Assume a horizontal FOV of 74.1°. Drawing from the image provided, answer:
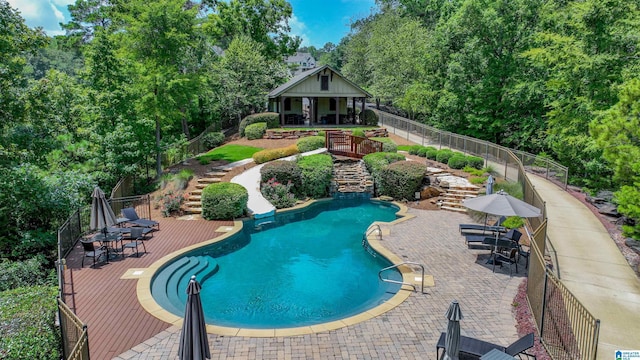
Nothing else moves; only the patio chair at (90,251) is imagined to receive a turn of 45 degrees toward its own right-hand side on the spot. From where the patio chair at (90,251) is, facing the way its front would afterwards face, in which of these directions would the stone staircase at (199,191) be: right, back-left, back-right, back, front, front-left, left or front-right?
front-left

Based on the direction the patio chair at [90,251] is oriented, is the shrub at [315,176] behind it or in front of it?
in front

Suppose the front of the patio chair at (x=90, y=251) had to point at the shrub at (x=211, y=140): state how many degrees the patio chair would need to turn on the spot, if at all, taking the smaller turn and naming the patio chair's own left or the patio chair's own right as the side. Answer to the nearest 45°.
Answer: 0° — it already faces it

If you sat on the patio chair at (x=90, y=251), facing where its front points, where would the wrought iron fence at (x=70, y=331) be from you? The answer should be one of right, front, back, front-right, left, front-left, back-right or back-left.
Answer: back-right

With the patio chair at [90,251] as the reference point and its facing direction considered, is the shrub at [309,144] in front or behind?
in front

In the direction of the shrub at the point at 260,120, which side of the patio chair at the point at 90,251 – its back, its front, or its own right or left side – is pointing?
front

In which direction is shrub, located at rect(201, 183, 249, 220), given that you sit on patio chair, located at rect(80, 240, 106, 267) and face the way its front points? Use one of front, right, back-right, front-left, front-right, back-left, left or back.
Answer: front

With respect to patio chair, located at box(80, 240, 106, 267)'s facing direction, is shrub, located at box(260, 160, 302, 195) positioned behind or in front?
in front

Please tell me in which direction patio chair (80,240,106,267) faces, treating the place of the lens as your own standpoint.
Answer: facing away from the viewer and to the right of the viewer

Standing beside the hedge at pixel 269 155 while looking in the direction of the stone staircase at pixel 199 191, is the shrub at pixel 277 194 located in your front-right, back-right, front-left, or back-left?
front-left

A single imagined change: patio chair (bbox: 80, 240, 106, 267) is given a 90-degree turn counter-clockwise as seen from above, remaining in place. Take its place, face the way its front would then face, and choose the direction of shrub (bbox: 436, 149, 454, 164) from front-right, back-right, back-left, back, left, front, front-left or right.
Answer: back-right

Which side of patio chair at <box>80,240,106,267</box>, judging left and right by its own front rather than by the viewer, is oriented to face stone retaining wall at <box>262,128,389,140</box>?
front

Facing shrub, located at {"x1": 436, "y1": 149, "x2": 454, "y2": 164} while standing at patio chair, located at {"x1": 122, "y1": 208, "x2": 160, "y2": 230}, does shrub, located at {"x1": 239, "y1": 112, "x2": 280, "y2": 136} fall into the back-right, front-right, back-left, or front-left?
front-left

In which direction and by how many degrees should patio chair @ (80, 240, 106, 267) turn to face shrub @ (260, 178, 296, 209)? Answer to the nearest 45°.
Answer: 0° — it already faces it

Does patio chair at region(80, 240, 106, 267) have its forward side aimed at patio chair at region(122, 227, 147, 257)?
yes
